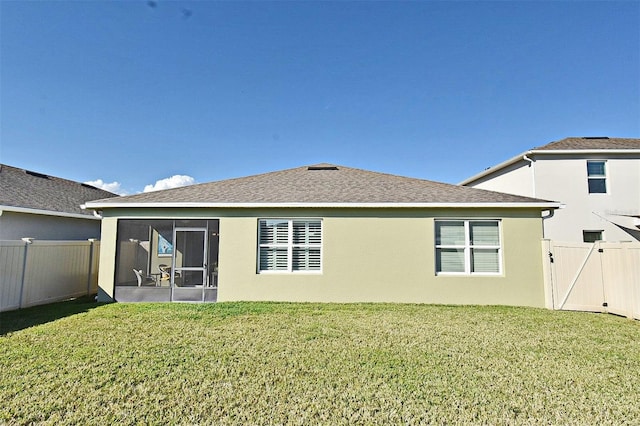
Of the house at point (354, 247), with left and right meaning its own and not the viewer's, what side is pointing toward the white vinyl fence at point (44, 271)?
left

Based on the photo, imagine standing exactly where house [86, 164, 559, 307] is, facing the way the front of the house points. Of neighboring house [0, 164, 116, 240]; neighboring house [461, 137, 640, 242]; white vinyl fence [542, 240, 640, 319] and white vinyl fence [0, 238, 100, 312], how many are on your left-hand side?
2

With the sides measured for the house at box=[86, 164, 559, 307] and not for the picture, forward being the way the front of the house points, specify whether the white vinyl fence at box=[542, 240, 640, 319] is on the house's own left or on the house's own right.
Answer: on the house's own right

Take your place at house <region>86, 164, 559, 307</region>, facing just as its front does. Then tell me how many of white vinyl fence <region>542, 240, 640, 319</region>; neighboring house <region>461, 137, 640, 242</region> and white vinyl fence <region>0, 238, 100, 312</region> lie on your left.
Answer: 1

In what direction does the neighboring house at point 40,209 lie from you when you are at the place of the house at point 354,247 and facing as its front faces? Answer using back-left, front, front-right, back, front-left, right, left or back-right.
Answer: left

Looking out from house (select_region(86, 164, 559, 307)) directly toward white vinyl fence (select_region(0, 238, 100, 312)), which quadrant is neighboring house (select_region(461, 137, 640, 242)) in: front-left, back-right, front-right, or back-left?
back-right

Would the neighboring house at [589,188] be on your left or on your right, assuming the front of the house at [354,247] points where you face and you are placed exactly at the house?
on your right

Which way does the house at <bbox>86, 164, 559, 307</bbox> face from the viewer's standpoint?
away from the camera
